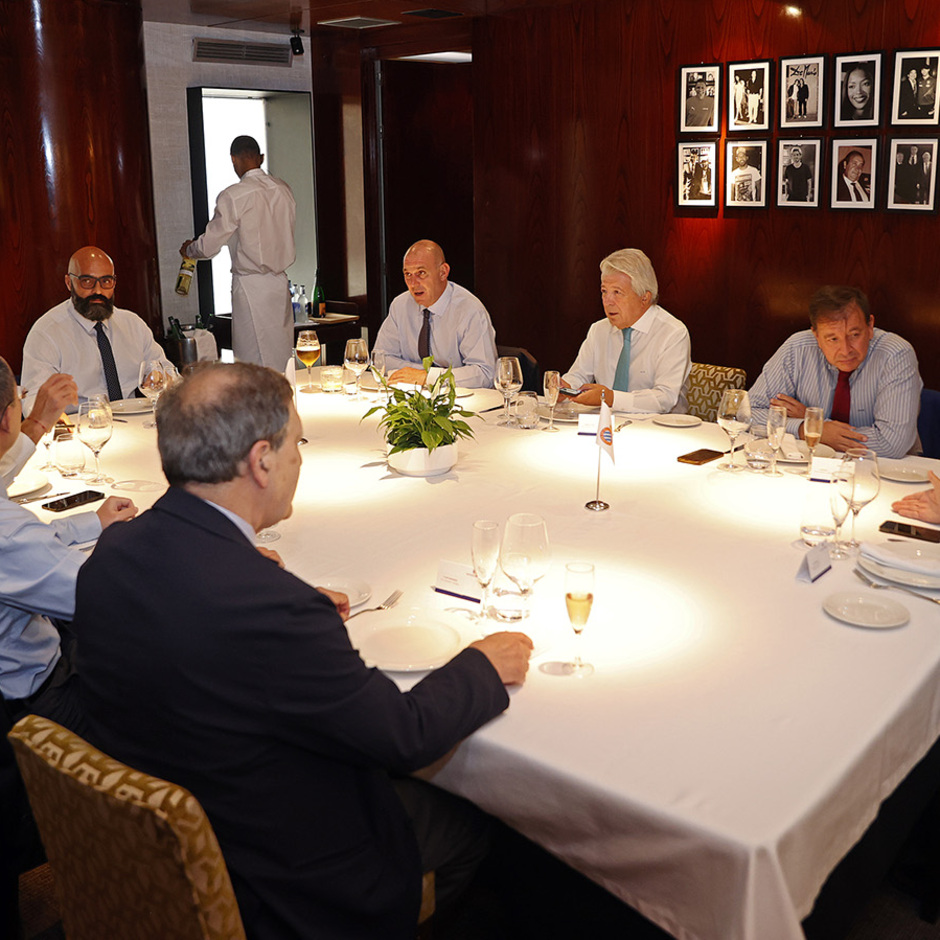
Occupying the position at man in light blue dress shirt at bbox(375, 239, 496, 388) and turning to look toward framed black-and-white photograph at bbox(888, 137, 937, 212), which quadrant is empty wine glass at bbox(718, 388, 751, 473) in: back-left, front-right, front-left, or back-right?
front-right

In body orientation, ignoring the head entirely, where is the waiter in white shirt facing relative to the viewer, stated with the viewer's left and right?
facing away from the viewer and to the left of the viewer

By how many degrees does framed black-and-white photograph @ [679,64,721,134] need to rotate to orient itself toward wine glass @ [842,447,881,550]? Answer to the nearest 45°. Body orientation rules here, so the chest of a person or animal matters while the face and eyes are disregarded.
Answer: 0° — it already faces it

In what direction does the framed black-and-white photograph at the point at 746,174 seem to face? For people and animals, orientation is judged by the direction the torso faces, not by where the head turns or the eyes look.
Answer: toward the camera

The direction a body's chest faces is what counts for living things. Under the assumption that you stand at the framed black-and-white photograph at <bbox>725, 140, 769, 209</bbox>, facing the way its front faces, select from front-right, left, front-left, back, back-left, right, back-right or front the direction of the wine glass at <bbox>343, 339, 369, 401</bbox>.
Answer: front-right

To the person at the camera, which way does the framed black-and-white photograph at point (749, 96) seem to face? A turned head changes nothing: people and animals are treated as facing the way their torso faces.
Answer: facing the viewer

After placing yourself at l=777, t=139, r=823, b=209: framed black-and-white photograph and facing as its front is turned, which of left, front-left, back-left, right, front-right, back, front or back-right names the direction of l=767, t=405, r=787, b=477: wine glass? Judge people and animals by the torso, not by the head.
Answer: front

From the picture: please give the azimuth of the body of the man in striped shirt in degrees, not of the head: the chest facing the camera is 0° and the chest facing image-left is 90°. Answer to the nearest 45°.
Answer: approximately 0°

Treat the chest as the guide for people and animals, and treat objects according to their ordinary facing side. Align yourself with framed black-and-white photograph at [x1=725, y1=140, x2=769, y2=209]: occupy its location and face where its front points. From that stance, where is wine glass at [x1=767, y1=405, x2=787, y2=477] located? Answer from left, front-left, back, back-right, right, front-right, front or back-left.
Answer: front

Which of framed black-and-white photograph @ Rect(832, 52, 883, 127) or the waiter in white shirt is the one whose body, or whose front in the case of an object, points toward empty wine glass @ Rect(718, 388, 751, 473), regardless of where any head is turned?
the framed black-and-white photograph

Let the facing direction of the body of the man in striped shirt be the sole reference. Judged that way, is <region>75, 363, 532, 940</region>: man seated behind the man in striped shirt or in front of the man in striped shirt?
in front

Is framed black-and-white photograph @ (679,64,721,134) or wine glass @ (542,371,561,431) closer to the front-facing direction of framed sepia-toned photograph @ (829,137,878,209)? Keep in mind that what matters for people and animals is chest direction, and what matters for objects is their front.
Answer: the wine glass

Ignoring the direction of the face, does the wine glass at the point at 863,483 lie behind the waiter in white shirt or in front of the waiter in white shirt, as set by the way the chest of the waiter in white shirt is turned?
behind

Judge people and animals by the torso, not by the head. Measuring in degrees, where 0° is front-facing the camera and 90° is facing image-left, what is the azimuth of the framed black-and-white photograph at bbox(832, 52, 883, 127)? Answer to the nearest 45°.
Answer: approximately 0°

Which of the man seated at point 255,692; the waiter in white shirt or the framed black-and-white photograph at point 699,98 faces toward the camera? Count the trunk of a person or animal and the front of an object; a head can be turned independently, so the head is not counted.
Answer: the framed black-and-white photograph

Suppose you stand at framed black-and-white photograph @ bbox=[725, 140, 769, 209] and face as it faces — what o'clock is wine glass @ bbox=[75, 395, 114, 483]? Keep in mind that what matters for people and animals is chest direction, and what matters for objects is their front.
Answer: The wine glass is roughly at 1 o'clock from the framed black-and-white photograph.

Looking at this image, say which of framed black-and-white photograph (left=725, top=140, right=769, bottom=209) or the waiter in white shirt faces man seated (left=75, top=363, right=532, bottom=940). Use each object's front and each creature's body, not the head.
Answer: the framed black-and-white photograph
